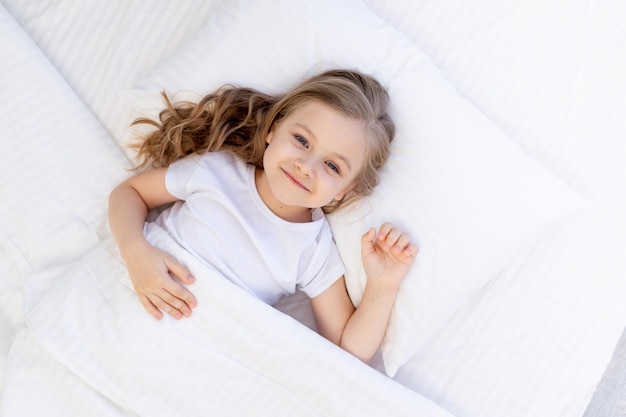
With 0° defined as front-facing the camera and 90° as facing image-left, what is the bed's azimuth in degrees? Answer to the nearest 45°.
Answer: approximately 45°
